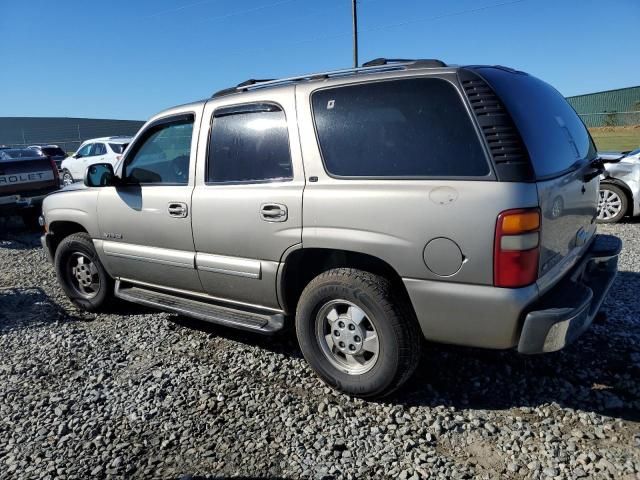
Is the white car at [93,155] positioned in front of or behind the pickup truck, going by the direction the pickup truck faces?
in front

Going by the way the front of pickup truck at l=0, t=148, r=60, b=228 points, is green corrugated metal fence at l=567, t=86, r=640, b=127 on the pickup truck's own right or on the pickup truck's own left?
on the pickup truck's own right

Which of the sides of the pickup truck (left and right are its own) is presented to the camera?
back
